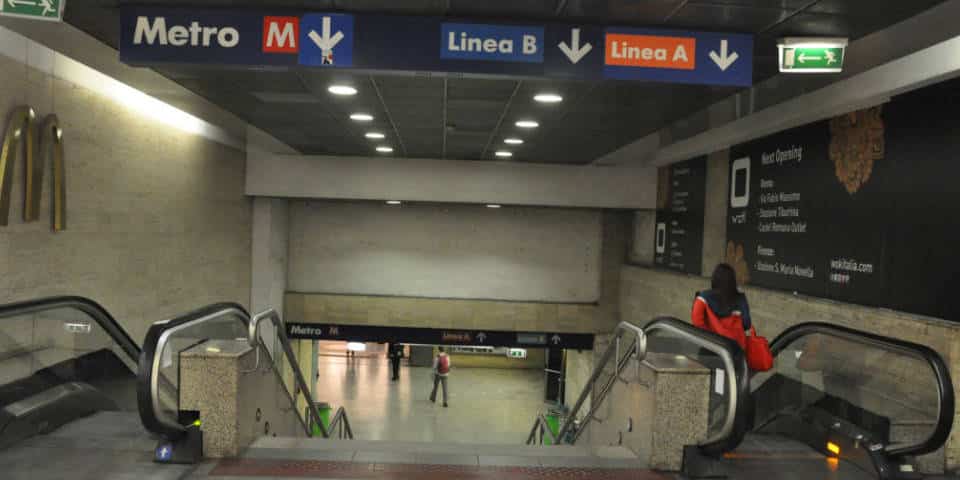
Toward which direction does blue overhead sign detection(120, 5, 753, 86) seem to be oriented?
toward the camera

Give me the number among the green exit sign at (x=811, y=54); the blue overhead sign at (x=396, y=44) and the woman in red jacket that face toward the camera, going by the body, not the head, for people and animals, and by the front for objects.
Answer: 2

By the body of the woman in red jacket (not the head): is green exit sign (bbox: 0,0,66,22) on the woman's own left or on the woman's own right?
on the woman's own left

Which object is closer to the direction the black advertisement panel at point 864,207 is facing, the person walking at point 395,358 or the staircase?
the staircase

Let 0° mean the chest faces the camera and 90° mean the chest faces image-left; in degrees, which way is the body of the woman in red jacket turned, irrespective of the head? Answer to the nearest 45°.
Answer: approximately 180°

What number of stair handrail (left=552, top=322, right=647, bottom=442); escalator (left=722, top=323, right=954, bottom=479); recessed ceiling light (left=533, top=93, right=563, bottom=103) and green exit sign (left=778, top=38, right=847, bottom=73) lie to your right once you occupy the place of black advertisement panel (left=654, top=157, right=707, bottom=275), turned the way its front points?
0

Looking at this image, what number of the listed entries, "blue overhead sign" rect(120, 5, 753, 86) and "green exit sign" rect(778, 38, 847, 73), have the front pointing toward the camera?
2

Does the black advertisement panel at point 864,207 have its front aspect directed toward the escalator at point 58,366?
yes

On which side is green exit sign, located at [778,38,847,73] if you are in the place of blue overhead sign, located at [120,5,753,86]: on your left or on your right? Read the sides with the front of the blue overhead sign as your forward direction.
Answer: on your left

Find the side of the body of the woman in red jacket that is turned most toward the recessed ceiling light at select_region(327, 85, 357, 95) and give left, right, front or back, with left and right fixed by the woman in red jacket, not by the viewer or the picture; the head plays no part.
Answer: left

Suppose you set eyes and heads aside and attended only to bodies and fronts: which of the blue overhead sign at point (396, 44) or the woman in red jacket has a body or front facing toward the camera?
the blue overhead sign

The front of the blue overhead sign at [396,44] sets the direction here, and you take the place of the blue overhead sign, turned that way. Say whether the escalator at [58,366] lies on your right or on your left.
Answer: on your right

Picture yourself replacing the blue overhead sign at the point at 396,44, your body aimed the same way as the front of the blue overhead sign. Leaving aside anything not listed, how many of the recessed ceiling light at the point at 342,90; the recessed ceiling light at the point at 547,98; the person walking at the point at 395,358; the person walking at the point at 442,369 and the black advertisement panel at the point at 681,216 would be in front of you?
0

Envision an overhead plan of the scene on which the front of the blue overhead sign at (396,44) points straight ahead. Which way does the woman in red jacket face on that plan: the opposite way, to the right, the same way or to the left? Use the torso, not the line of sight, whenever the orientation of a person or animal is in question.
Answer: the opposite way

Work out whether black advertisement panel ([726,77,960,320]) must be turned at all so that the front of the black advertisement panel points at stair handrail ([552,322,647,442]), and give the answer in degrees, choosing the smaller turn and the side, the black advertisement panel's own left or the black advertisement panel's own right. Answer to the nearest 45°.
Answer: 0° — it already faces it

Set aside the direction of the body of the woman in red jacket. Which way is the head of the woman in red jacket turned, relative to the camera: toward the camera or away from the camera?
away from the camera

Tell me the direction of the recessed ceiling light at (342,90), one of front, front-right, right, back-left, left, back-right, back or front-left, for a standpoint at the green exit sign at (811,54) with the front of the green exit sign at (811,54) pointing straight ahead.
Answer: right

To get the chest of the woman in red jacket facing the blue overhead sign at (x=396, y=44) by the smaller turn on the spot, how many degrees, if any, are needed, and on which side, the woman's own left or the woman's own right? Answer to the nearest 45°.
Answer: approximately 90° to the woman's own left
